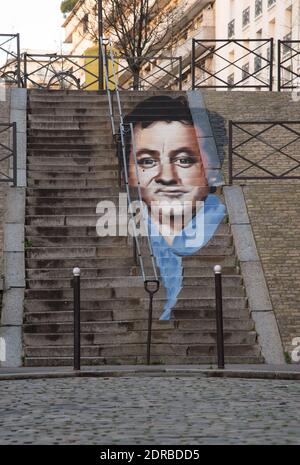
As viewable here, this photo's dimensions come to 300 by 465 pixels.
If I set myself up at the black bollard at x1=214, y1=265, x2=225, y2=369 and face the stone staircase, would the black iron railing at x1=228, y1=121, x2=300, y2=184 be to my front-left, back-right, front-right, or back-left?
front-right

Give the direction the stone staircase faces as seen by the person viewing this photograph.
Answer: facing the viewer

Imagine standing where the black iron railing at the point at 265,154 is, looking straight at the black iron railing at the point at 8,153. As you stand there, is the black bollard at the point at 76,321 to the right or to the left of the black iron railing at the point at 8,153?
left

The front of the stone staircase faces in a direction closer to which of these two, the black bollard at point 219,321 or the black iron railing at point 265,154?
the black bollard

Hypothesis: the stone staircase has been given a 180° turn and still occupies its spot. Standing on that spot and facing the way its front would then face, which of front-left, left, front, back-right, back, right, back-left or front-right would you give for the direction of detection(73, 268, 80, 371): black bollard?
back

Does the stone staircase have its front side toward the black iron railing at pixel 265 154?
no
